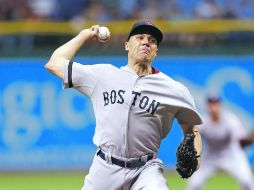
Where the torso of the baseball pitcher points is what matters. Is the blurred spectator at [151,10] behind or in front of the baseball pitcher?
behind

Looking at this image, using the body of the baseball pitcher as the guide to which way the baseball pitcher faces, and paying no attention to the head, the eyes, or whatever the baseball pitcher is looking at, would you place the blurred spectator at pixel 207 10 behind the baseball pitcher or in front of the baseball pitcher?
behind

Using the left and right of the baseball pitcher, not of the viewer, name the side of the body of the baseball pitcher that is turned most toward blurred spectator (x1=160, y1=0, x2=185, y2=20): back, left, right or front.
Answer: back

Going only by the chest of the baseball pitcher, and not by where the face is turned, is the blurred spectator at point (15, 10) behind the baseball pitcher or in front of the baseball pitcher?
behind

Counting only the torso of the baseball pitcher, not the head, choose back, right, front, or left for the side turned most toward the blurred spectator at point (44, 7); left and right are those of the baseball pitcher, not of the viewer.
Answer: back

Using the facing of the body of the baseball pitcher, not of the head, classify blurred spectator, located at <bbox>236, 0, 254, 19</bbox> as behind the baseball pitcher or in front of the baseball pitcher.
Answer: behind

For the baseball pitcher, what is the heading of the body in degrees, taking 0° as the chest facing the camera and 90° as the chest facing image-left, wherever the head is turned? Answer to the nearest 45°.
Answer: approximately 0°
